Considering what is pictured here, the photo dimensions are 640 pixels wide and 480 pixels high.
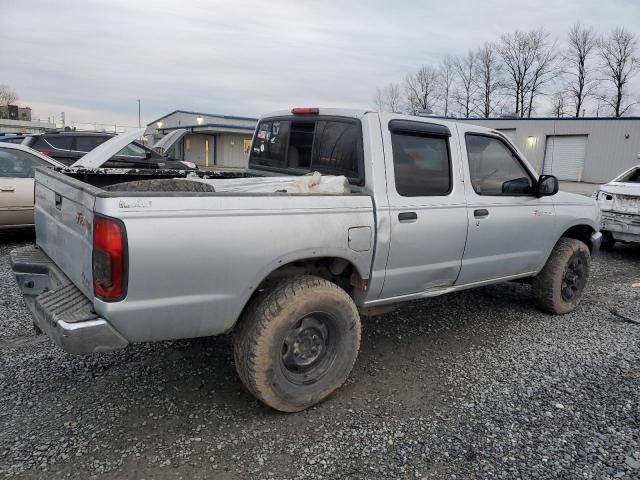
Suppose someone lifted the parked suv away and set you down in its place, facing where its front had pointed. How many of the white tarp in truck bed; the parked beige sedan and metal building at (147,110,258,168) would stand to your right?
2

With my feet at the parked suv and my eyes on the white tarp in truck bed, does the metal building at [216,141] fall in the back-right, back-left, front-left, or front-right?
back-left

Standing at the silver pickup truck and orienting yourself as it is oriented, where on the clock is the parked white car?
The parked white car is roughly at 12 o'clock from the silver pickup truck.

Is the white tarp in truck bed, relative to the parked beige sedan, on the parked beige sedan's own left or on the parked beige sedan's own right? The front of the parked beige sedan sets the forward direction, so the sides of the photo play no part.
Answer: on the parked beige sedan's own right

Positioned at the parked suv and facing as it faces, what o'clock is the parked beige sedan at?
The parked beige sedan is roughly at 3 o'clock from the parked suv.

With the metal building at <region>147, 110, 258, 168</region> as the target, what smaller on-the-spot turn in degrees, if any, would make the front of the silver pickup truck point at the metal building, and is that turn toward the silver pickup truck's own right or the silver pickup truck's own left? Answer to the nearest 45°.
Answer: approximately 45° to the silver pickup truck's own left

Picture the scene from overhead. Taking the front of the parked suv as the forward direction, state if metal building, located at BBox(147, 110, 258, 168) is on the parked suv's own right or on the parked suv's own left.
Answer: on the parked suv's own left

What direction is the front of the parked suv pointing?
to the viewer's right

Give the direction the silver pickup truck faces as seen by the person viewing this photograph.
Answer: facing away from the viewer and to the right of the viewer

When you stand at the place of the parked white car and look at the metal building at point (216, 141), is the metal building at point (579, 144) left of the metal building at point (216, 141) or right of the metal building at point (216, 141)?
right

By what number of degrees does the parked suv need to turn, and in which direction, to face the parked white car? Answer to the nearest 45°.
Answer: approximately 45° to its right
